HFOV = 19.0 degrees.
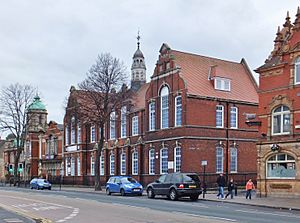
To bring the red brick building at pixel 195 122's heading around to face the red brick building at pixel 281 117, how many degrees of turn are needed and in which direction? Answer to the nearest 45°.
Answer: approximately 45° to its left

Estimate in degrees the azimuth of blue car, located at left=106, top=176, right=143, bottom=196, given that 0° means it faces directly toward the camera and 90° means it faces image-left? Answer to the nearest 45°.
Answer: approximately 315°

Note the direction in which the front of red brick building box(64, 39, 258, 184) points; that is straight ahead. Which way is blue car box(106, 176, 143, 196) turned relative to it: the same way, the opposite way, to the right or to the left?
to the left

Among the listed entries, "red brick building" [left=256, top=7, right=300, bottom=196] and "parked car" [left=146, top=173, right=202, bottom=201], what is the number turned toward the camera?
1

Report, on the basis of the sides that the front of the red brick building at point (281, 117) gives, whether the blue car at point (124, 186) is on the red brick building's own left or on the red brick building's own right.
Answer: on the red brick building's own right

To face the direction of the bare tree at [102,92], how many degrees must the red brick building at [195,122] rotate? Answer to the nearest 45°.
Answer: approximately 45° to its right
